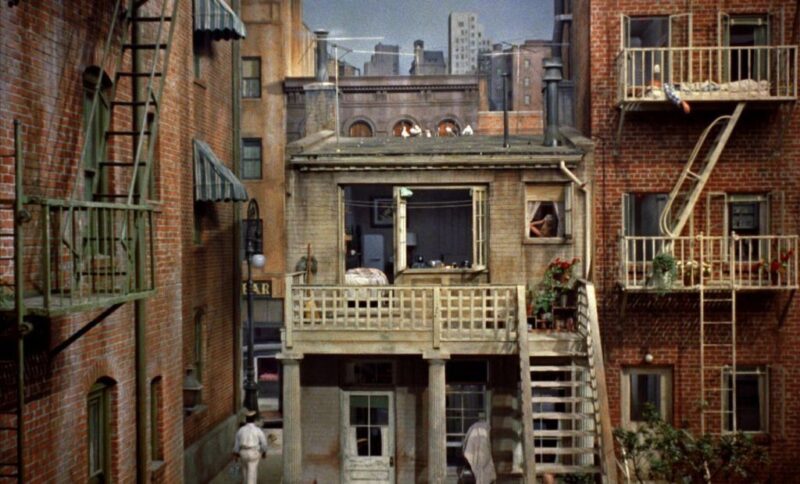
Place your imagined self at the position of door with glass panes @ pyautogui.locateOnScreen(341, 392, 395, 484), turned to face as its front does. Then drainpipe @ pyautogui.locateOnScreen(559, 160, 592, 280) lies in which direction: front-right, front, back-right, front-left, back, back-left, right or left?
left

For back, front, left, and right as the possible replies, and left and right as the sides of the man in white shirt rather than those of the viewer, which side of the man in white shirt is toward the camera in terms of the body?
back

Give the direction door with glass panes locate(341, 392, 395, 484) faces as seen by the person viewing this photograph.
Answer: facing the viewer

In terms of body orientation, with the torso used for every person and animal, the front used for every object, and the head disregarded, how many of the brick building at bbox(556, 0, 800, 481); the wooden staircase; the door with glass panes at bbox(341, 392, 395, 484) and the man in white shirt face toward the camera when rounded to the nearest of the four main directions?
3

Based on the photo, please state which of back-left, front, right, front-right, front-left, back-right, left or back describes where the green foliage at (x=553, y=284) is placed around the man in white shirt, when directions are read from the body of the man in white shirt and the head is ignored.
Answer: right

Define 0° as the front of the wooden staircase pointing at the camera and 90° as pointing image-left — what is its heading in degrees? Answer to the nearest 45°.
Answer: approximately 0°

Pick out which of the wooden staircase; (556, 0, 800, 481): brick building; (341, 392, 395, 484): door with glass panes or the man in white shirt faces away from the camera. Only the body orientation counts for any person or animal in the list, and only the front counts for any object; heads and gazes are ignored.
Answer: the man in white shirt

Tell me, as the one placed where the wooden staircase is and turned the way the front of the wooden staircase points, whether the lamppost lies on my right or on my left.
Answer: on my right

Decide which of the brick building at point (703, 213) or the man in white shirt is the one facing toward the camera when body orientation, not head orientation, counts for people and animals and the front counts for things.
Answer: the brick building

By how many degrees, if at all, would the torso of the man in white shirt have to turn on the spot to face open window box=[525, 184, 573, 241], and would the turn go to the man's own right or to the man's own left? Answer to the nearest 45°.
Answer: approximately 90° to the man's own right

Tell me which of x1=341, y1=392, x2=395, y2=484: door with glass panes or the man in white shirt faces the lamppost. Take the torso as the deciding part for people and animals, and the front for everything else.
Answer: the man in white shirt

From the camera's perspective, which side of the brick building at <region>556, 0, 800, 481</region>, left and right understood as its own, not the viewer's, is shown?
front

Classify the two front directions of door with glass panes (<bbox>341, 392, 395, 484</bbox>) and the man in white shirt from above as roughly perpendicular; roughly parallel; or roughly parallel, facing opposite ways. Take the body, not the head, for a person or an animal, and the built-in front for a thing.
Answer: roughly parallel, facing opposite ways

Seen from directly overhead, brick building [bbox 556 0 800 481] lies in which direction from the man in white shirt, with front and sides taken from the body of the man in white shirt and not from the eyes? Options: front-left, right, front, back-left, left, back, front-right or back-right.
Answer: right

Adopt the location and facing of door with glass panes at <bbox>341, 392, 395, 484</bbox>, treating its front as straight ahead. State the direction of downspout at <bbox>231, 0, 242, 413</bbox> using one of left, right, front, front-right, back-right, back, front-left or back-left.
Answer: back-right

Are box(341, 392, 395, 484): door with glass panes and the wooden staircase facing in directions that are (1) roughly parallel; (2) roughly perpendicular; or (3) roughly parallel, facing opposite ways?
roughly parallel
